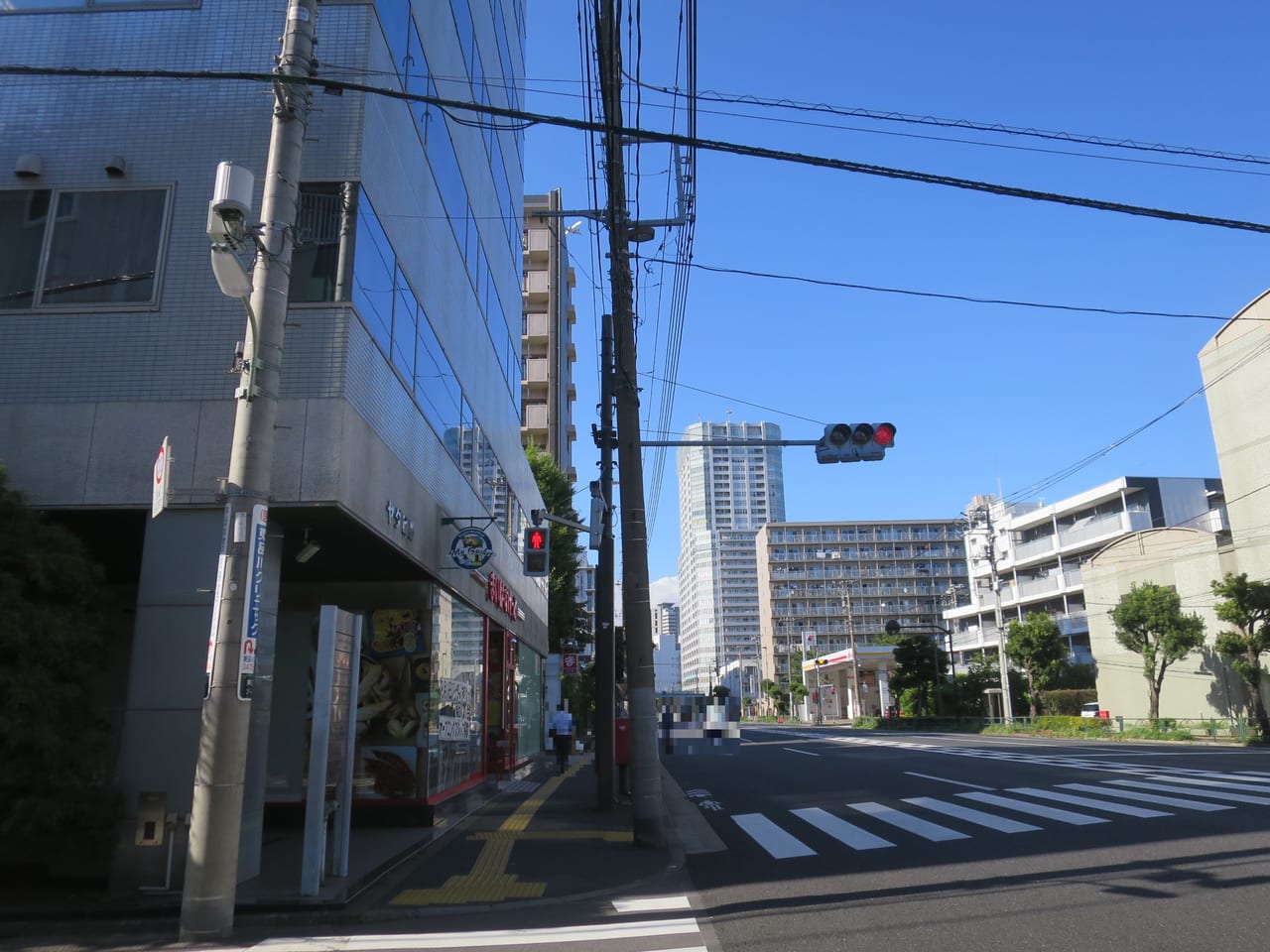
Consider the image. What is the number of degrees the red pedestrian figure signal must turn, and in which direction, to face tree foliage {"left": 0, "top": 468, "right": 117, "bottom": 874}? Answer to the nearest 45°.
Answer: approximately 45° to its right

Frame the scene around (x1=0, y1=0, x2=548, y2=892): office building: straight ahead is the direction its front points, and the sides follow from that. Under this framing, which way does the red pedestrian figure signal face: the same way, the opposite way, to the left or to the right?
to the right

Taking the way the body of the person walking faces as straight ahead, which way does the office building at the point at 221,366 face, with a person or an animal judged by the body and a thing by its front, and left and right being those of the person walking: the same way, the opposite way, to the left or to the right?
to the right

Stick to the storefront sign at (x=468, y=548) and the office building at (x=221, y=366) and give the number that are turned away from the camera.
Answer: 0

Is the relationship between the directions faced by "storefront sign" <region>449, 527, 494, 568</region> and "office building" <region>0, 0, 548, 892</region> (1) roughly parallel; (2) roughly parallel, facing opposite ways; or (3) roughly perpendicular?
roughly perpendicular

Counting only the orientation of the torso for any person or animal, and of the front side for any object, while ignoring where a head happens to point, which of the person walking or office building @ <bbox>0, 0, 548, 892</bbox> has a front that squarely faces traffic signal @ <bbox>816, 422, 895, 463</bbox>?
the office building

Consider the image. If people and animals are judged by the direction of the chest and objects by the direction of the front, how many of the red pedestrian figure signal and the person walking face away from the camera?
1

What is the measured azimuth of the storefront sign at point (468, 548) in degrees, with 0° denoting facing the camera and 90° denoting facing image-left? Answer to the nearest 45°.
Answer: approximately 0°

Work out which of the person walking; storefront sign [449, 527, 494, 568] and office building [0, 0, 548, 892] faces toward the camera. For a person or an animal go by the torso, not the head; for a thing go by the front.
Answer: the storefront sign

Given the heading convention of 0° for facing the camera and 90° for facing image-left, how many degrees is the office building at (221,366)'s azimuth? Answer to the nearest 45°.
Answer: approximately 270°

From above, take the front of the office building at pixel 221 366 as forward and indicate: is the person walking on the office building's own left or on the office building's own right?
on the office building's own left

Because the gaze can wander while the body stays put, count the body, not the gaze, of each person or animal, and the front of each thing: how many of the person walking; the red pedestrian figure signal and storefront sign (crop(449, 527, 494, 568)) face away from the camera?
1

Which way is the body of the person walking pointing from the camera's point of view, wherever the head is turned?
away from the camera

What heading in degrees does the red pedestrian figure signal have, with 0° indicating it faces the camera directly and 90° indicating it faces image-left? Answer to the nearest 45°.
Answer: approximately 0°

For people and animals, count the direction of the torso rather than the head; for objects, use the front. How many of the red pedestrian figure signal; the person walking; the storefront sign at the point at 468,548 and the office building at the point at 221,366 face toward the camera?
2

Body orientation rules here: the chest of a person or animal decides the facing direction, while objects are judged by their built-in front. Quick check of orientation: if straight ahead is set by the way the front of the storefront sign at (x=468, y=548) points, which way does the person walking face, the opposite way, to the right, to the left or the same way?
the opposite way

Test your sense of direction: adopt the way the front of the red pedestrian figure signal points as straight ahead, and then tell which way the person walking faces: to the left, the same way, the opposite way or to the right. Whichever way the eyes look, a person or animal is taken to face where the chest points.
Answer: the opposite way

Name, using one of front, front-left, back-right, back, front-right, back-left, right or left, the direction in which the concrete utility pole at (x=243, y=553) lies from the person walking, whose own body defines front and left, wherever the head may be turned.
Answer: back
